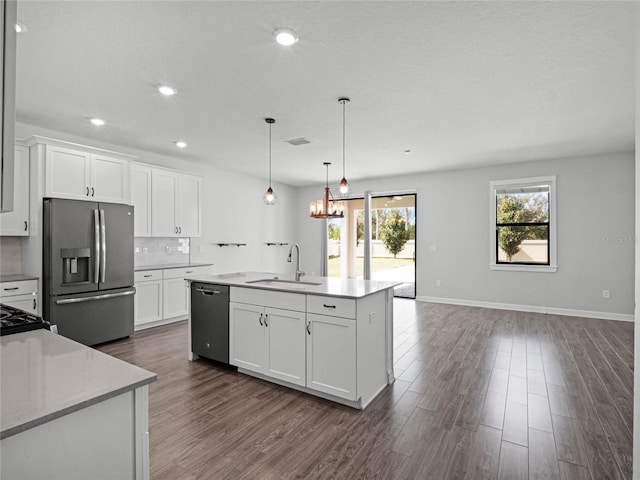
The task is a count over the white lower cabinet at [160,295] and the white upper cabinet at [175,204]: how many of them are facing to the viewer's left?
0

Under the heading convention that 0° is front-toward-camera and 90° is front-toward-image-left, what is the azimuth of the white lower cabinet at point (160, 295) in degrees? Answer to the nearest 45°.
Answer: approximately 315°

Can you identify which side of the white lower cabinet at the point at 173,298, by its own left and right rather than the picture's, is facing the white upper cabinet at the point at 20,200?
right

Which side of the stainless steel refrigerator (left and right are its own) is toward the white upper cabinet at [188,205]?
left

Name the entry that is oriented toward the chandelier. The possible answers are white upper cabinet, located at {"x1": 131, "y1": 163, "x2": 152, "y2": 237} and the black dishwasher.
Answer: the white upper cabinet

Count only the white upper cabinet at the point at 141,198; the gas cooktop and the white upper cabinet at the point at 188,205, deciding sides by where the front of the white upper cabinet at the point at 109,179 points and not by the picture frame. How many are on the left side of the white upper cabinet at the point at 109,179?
2

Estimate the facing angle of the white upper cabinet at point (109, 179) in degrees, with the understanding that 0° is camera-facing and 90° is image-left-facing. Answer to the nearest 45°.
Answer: approximately 315°

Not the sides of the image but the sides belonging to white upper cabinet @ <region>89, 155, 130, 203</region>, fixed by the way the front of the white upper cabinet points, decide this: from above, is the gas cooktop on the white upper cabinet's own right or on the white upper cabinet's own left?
on the white upper cabinet's own right
